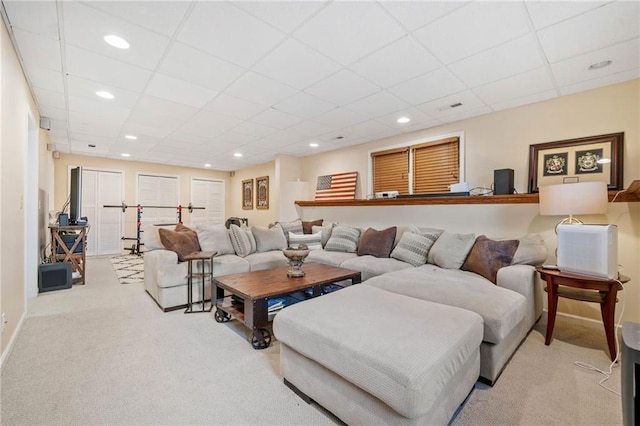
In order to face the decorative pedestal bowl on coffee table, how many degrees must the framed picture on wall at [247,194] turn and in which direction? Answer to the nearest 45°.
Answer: approximately 45° to its left

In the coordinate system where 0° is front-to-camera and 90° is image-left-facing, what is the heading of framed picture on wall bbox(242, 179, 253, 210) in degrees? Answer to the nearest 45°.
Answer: approximately 45°

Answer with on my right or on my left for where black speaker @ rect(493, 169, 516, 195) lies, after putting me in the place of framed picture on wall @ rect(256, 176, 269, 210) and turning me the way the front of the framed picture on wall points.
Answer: on my left

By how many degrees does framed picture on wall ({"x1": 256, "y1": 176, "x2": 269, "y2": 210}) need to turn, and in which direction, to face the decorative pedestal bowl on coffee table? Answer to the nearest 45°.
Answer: approximately 45° to its left

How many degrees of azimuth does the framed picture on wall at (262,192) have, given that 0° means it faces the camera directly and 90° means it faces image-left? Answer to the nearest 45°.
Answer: approximately 45°

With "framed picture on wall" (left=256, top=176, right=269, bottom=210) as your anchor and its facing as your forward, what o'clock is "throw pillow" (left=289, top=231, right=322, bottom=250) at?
The throw pillow is roughly at 10 o'clock from the framed picture on wall.

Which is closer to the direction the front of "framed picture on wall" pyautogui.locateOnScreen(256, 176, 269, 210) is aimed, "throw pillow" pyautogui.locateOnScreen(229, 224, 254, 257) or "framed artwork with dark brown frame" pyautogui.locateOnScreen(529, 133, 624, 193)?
the throw pillow
